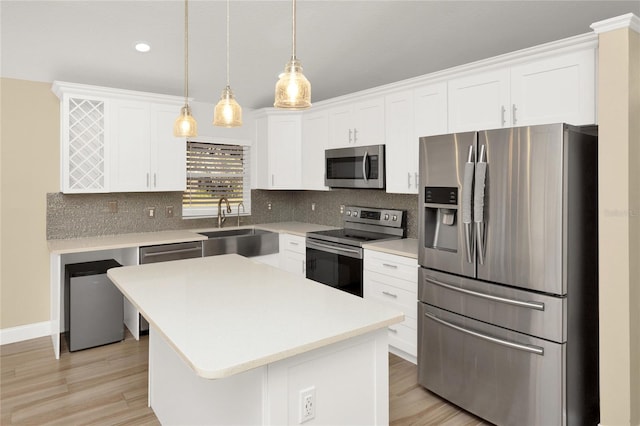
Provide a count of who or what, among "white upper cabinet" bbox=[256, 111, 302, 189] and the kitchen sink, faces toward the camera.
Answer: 2

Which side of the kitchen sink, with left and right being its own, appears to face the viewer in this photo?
front

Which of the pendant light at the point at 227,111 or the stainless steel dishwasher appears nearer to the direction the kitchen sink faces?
the pendant light

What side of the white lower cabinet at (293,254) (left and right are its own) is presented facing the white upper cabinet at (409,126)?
left

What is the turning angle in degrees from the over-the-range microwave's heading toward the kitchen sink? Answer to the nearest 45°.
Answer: approximately 45° to its right

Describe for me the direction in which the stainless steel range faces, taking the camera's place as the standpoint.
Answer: facing the viewer and to the left of the viewer

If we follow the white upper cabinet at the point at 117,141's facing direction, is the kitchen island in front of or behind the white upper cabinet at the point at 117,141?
in front
